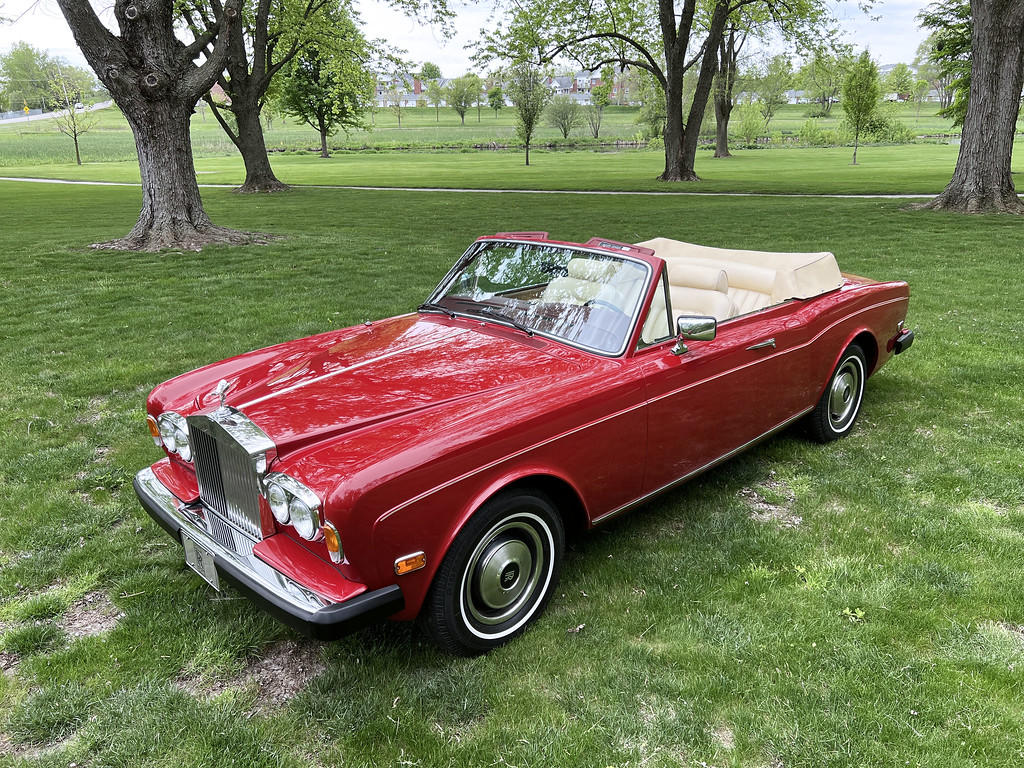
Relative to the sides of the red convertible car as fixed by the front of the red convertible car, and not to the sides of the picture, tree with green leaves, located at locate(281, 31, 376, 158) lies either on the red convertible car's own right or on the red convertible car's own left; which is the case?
on the red convertible car's own right

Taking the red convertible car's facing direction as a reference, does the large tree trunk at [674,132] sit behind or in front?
behind

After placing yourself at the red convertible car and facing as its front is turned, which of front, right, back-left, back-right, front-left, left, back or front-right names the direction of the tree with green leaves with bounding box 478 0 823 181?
back-right

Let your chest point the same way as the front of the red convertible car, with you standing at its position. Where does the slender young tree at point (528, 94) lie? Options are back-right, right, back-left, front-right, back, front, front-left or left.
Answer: back-right

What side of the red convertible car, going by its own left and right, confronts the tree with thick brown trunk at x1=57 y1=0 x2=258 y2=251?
right

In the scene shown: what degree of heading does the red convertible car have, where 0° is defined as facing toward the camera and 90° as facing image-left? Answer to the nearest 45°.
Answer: approximately 45°

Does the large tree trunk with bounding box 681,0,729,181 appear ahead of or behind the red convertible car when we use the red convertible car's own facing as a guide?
behind

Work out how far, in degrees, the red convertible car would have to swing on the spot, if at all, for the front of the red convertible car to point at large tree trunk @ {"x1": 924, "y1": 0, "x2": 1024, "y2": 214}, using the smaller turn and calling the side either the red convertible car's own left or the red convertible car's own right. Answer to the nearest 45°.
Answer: approximately 180°

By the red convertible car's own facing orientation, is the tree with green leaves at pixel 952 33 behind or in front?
behind
